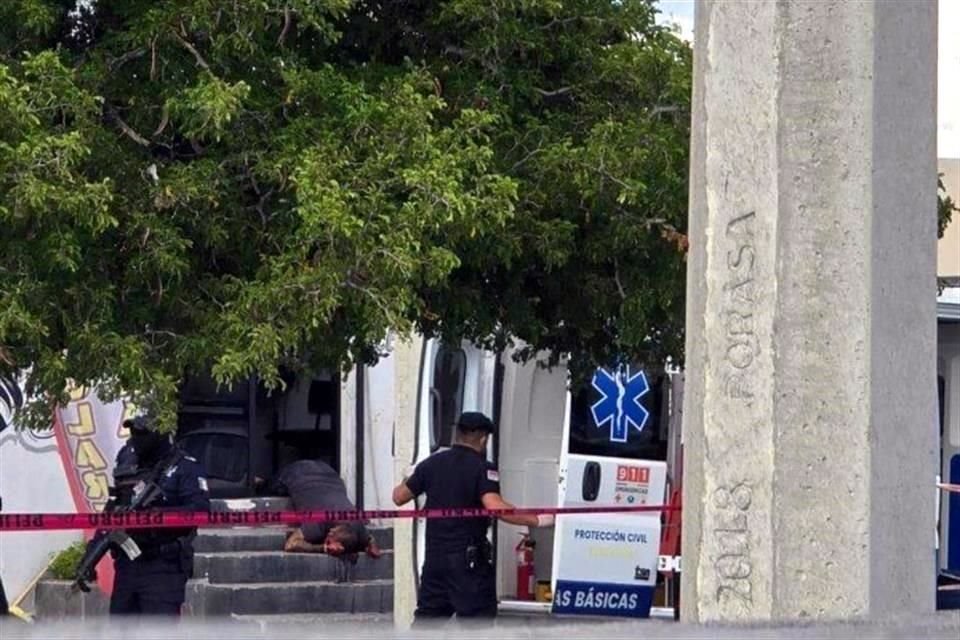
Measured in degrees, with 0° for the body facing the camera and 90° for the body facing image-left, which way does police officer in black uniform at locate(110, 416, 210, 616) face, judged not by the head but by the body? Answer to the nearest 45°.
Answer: approximately 45°

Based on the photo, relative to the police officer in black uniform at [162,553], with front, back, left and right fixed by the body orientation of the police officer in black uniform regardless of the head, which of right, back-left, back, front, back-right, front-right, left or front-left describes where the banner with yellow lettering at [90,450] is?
back-right

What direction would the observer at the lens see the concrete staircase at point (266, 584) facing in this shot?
facing the viewer

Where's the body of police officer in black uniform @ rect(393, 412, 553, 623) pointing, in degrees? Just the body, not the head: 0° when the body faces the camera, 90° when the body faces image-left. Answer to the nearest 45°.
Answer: approximately 225°

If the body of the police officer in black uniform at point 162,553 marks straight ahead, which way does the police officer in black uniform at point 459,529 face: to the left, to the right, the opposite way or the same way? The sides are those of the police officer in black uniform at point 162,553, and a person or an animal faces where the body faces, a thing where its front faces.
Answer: the opposite way

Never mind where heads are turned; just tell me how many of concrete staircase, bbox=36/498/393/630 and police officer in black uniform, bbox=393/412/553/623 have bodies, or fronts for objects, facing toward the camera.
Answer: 1

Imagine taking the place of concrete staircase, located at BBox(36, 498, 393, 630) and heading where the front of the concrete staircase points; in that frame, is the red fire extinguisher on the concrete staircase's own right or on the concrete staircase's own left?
on the concrete staircase's own left

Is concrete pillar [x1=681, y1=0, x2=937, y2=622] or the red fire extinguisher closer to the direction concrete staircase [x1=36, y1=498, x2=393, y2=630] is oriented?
the concrete pillar

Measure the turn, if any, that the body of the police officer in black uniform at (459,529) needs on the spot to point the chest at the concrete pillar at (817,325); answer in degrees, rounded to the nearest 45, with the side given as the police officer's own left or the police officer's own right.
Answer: approximately 135° to the police officer's own right
